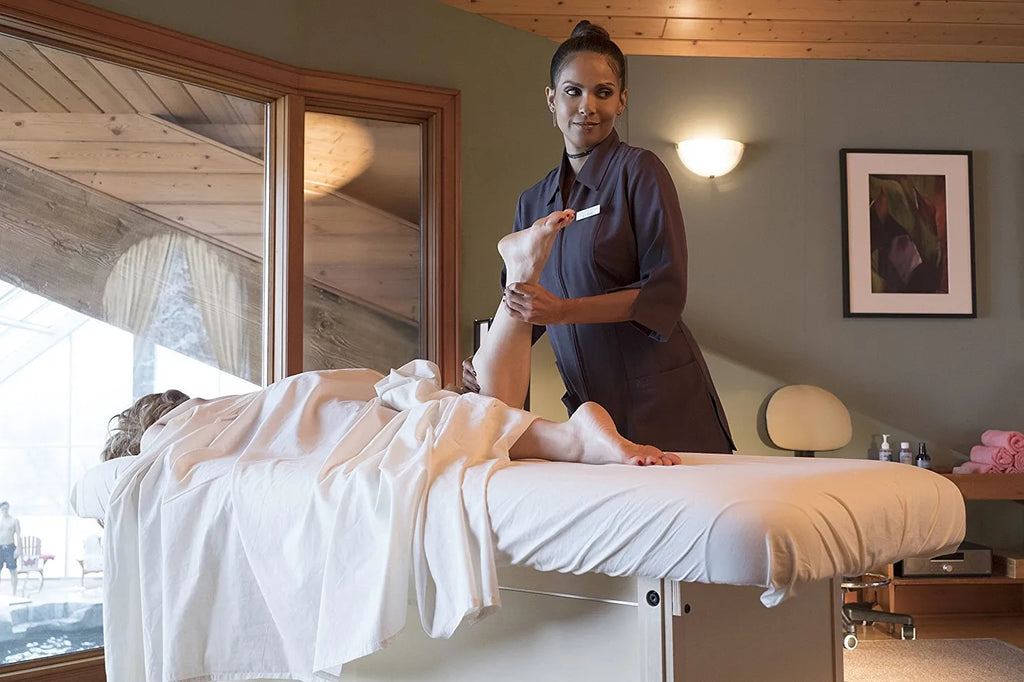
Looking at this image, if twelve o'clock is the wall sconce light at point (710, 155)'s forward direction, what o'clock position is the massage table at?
The massage table is roughly at 12 o'clock from the wall sconce light.

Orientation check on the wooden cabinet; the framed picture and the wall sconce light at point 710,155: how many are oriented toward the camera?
3

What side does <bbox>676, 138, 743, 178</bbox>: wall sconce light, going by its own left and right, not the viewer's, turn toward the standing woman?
front

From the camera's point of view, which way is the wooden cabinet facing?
toward the camera

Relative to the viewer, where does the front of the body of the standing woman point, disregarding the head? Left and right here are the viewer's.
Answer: facing the viewer and to the left of the viewer

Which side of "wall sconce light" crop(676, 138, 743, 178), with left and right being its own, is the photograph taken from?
front

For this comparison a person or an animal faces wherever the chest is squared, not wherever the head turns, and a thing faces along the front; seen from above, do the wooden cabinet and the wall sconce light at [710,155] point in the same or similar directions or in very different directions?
same or similar directions
